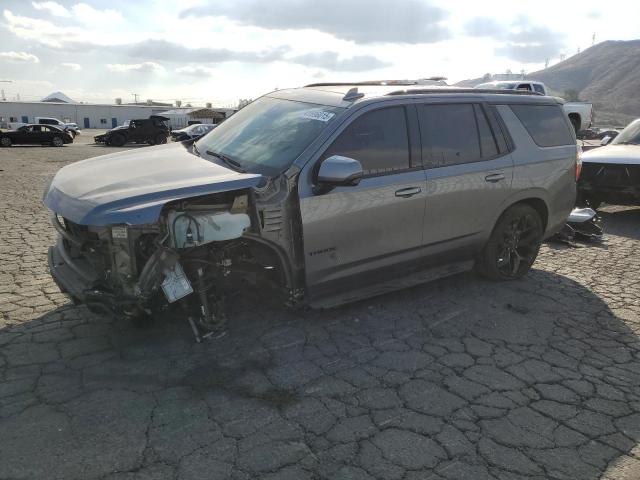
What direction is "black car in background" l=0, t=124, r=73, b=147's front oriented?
to the viewer's left

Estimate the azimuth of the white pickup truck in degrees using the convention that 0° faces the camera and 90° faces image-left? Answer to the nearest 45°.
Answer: approximately 45°

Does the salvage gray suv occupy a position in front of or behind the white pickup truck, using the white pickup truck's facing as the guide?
in front

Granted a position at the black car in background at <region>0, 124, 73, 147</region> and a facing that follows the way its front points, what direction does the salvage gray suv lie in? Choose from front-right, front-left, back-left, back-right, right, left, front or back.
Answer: left

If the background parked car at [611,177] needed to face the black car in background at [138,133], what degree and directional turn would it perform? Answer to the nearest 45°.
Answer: approximately 90° to its right

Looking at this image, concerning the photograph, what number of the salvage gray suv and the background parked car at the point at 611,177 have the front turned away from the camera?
0

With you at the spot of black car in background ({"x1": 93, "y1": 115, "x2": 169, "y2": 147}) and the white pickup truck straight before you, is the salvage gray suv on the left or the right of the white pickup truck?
right

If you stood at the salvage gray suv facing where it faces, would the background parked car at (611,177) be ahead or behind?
behind

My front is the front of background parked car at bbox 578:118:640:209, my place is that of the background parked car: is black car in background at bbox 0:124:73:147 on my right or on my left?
on my right

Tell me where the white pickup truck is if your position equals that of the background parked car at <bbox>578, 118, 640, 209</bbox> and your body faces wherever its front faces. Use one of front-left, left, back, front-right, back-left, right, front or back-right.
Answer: back-right

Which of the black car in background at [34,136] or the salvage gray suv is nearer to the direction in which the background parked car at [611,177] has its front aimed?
the salvage gray suv

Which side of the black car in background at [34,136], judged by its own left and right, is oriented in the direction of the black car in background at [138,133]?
back
